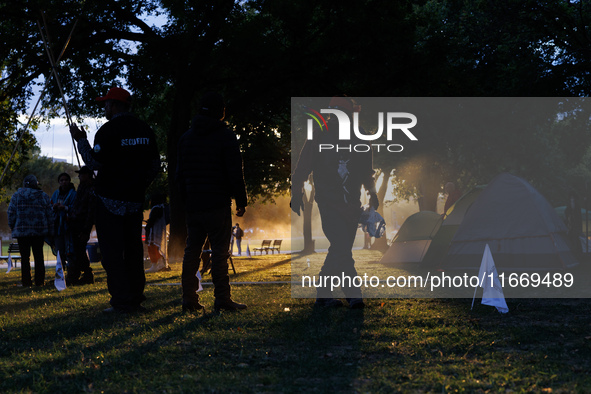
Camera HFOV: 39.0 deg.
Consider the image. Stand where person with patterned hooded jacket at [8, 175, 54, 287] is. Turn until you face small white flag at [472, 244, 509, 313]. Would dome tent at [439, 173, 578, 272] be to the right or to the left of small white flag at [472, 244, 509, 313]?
left

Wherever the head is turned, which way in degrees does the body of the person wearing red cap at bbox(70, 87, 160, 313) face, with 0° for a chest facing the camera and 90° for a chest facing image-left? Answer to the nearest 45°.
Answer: approximately 135°

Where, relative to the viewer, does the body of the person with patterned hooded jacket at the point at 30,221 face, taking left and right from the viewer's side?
facing away from the viewer

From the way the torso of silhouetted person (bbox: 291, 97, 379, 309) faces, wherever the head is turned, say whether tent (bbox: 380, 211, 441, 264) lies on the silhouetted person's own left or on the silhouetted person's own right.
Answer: on the silhouetted person's own left

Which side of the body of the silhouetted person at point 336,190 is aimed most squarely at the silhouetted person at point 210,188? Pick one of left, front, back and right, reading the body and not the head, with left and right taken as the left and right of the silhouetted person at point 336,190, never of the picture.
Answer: right

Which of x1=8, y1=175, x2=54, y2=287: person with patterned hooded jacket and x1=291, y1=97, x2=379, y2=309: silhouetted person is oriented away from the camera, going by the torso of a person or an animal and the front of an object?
the person with patterned hooded jacket

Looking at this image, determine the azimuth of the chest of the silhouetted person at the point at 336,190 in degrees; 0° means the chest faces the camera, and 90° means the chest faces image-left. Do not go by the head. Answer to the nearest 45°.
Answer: approximately 315°

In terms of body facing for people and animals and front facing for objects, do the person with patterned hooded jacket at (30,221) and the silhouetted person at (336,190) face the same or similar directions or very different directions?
very different directions

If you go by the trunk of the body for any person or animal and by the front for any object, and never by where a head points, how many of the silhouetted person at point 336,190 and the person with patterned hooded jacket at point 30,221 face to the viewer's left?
0

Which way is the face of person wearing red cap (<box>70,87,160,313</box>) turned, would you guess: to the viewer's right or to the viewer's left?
to the viewer's left

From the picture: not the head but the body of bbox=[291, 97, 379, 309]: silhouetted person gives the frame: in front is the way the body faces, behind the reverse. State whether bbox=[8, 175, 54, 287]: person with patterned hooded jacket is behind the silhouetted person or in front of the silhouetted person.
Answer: behind
